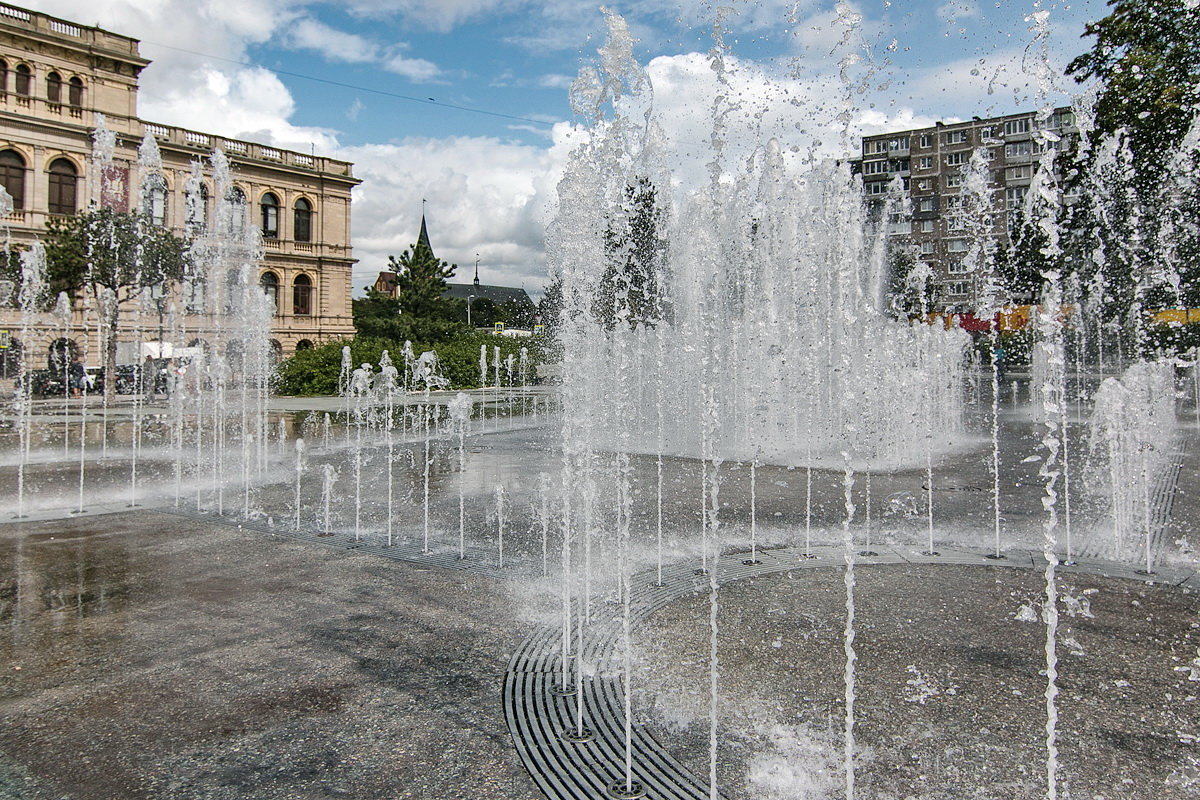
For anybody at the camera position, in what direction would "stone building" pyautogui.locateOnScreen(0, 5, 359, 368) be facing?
facing the viewer and to the right of the viewer

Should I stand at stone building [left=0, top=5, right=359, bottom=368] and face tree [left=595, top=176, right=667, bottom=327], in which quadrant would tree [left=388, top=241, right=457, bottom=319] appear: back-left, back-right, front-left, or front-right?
front-left

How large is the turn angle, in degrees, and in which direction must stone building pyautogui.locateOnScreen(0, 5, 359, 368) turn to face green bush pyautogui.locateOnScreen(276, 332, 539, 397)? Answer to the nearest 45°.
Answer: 0° — it already faces it

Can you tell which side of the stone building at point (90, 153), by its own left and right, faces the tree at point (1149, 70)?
front

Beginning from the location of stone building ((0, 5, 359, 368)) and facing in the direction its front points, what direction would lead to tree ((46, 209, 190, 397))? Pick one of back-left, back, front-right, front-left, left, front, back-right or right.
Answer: front-right

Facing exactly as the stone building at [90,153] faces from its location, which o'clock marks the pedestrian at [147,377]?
The pedestrian is roughly at 1 o'clock from the stone building.
